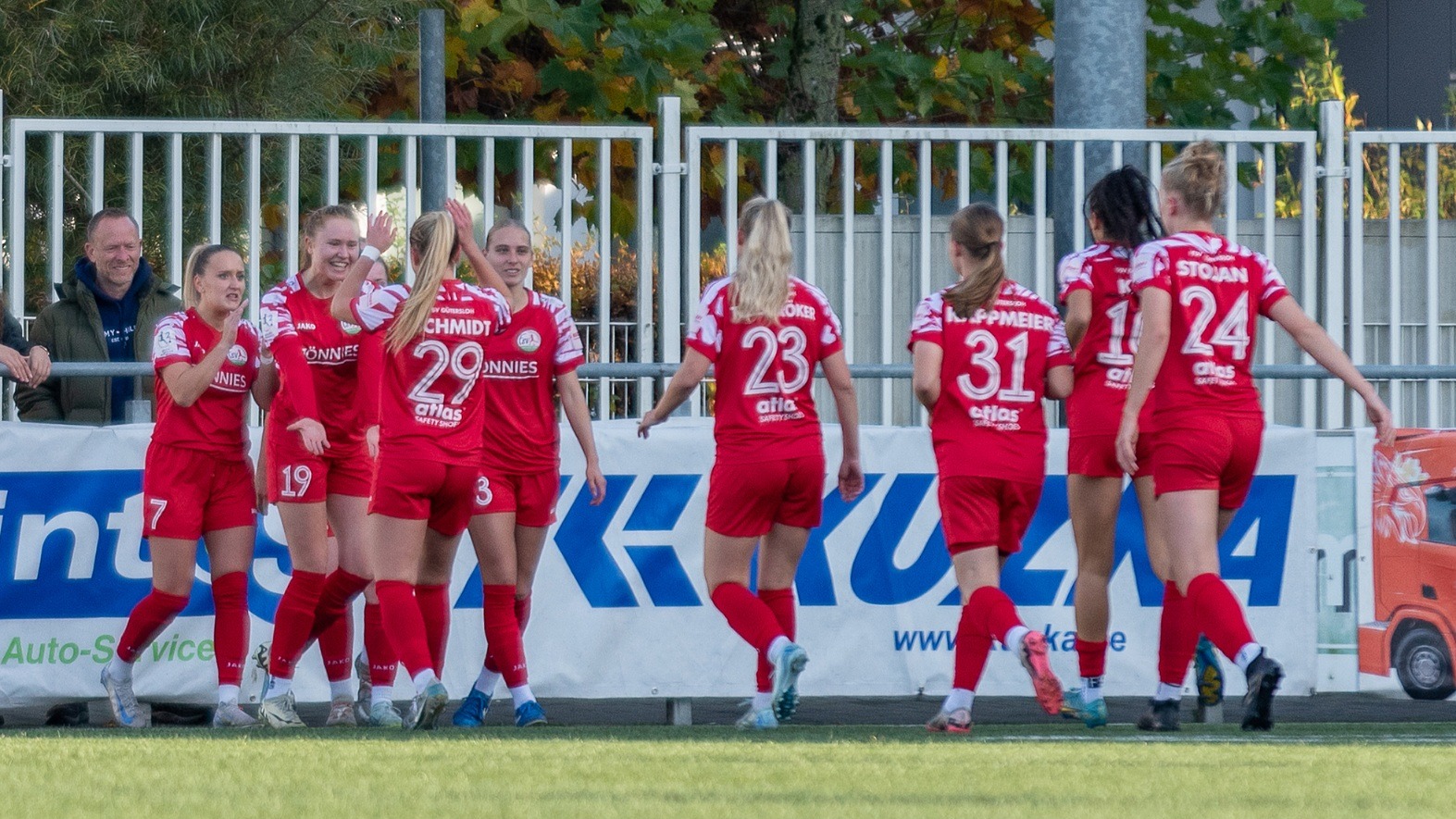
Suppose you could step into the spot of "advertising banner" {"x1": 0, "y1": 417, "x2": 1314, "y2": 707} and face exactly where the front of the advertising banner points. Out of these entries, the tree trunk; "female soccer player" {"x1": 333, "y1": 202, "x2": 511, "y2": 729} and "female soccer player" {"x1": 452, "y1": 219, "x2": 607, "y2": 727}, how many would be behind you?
1

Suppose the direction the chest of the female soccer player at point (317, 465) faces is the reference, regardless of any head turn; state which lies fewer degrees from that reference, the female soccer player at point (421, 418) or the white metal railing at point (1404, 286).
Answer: the female soccer player

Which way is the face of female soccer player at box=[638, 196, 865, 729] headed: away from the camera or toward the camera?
away from the camera

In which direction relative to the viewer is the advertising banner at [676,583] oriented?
toward the camera

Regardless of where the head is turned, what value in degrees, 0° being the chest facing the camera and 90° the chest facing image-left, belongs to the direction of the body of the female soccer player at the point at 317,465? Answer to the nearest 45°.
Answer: approximately 315°

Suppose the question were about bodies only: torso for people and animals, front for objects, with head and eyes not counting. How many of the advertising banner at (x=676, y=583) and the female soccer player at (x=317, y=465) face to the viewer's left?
0

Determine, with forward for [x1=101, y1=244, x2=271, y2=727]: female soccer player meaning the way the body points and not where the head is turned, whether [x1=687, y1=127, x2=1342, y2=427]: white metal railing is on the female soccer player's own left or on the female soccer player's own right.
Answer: on the female soccer player's own left

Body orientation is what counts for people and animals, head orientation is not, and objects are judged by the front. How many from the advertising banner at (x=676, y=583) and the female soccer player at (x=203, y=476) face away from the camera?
0

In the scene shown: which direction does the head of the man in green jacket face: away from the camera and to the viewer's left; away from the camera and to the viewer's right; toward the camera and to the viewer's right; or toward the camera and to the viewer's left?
toward the camera and to the viewer's right

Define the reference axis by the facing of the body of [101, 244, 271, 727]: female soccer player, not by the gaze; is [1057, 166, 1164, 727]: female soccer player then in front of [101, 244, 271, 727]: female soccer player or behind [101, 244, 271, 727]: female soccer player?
in front

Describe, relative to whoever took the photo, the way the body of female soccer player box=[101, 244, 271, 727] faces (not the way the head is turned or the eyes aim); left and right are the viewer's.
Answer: facing the viewer and to the right of the viewer
